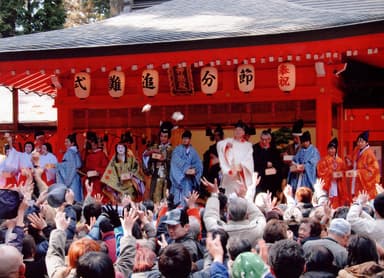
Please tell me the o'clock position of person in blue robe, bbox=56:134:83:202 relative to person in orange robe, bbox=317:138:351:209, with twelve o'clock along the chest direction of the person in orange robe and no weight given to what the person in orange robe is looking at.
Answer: The person in blue robe is roughly at 3 o'clock from the person in orange robe.

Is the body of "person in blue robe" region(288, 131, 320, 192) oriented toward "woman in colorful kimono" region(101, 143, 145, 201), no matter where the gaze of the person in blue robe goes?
no

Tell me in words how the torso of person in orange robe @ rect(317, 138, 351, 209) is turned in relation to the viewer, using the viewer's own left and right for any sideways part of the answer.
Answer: facing the viewer

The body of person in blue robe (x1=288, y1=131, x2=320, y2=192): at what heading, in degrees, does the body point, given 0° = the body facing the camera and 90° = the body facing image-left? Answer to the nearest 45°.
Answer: approximately 45°

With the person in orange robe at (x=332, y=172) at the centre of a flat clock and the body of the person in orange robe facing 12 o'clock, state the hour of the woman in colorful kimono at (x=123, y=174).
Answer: The woman in colorful kimono is roughly at 3 o'clock from the person in orange robe.

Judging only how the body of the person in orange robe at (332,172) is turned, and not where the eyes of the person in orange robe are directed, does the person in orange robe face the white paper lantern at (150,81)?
no

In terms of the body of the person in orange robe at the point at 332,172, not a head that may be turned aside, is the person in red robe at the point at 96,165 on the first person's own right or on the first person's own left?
on the first person's own right

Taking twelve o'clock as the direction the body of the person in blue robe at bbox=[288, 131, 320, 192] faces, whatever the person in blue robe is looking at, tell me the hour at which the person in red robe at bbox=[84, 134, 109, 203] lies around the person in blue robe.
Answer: The person in red robe is roughly at 2 o'clock from the person in blue robe.

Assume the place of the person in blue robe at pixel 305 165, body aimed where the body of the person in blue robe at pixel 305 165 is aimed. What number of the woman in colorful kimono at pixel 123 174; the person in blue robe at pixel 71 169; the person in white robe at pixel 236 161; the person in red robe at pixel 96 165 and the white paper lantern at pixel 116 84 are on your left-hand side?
0

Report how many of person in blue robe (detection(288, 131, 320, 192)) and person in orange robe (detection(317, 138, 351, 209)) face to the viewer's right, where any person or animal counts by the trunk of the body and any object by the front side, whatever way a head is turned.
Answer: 0

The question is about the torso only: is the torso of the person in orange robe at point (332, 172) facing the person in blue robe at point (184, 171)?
no
